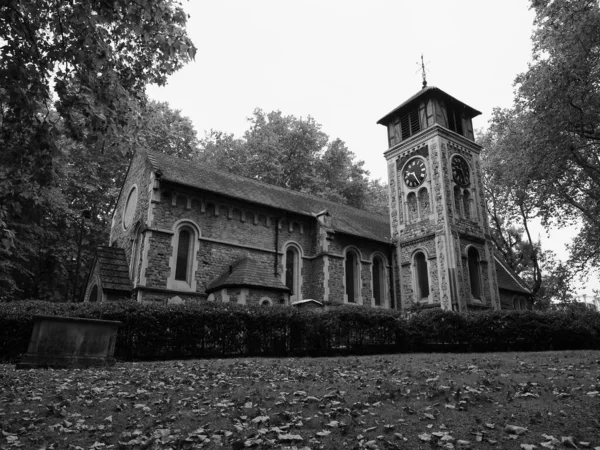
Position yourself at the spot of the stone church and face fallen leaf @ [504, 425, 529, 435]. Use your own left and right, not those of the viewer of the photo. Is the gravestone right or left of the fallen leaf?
right

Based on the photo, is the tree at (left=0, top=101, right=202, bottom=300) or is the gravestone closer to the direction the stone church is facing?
the gravestone
